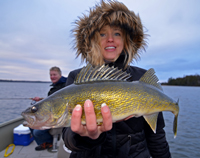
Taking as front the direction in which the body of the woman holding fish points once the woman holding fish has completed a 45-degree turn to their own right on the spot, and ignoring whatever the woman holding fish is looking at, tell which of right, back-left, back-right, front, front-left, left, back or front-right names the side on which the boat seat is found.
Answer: right

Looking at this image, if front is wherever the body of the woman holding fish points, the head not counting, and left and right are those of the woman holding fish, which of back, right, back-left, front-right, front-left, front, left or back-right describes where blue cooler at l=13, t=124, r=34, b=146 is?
back-right

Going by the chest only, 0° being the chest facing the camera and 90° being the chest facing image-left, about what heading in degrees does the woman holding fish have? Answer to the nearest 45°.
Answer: approximately 0°
